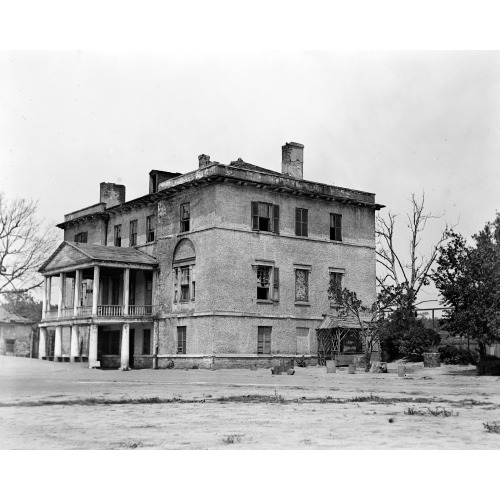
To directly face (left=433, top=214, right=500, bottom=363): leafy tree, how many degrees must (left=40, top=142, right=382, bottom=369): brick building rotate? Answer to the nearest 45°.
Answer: approximately 90° to its left

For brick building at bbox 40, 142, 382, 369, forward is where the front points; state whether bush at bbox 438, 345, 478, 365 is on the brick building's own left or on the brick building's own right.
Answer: on the brick building's own left

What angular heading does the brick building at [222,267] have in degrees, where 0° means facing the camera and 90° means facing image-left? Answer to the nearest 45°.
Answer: approximately 45°
